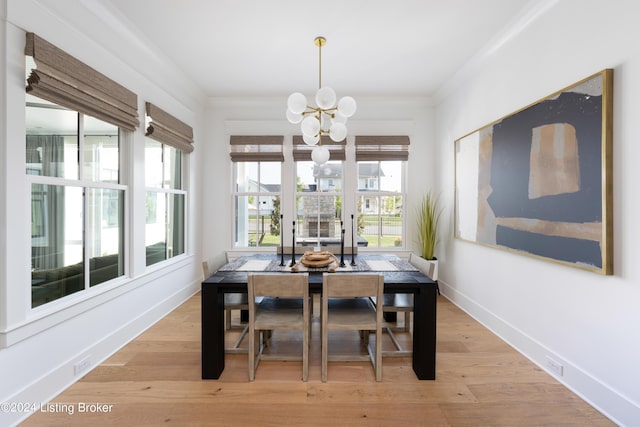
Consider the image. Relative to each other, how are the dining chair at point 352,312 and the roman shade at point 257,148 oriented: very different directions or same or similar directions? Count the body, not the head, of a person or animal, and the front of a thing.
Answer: very different directions

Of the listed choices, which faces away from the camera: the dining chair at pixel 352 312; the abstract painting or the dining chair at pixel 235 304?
the dining chair at pixel 352 312

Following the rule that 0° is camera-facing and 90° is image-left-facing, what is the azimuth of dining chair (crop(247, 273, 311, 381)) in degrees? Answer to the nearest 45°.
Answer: approximately 180°

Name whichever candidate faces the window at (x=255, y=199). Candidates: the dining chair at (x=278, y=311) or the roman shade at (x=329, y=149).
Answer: the dining chair

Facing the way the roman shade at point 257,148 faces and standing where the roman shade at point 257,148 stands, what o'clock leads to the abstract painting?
The abstract painting is roughly at 11 o'clock from the roman shade.

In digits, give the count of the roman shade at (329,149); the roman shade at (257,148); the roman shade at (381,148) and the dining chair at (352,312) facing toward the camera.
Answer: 3

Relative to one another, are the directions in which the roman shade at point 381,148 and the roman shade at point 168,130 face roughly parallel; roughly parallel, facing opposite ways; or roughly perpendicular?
roughly perpendicular

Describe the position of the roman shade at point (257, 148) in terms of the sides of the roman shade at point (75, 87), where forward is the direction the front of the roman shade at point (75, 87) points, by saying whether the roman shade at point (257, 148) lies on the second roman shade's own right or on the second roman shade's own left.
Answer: on the second roman shade's own left

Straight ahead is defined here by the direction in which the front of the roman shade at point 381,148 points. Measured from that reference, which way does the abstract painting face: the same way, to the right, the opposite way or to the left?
to the right

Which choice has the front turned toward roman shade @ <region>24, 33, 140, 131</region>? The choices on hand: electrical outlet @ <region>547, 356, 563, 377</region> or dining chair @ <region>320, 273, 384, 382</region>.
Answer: the electrical outlet

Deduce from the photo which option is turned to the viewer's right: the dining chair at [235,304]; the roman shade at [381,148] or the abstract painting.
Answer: the dining chair

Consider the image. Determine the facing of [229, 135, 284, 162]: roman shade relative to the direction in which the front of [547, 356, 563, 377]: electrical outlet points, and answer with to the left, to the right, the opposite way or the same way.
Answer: to the left

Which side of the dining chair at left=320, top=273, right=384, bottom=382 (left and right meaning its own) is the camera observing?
back
